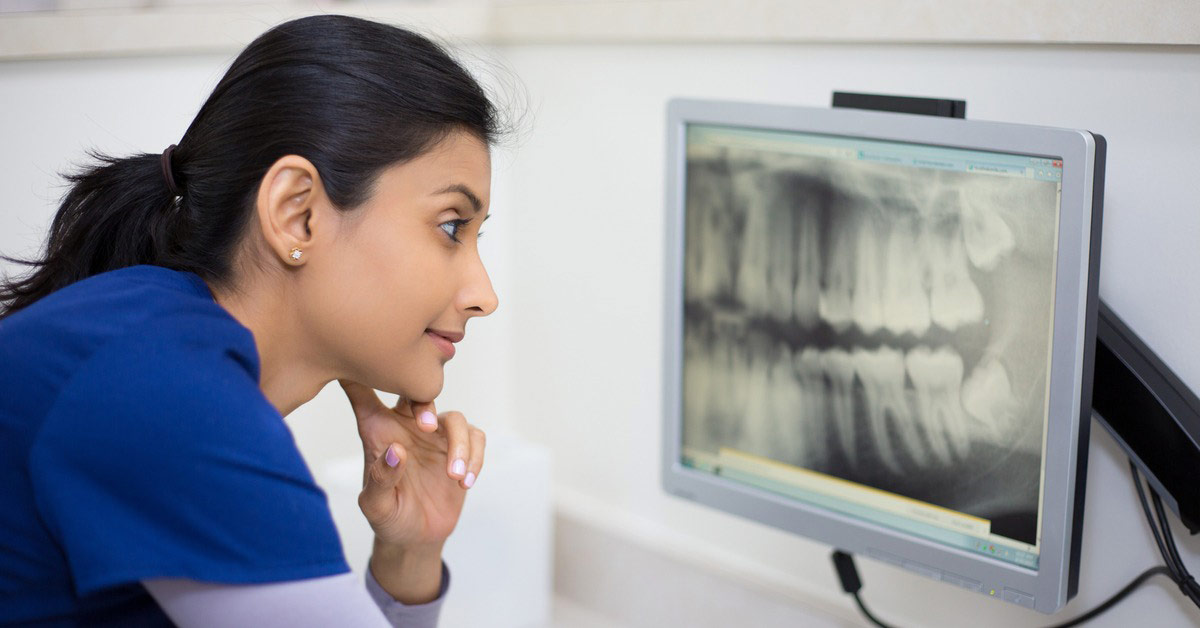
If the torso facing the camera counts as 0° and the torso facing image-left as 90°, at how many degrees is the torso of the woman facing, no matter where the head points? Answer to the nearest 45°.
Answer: approximately 270°

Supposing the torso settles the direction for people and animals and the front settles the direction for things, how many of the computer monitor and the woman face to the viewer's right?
1

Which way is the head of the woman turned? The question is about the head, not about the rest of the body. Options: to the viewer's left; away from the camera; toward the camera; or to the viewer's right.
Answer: to the viewer's right

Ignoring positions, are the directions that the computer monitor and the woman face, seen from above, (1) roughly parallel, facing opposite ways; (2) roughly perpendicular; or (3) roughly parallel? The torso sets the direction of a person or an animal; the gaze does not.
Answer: roughly parallel, facing opposite ways
